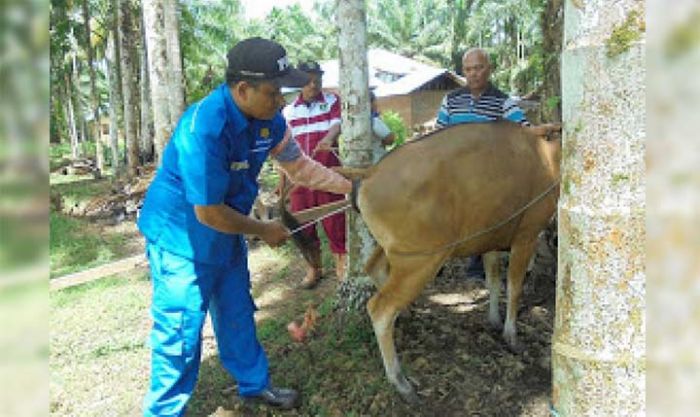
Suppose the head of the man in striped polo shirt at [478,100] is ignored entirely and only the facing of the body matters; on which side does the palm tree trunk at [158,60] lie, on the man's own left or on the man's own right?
on the man's own right

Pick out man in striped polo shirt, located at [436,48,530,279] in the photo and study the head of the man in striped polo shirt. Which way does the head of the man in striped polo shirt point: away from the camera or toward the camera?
toward the camera

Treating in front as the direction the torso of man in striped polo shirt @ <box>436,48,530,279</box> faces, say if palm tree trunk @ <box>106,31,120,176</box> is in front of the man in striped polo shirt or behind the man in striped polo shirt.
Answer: behind

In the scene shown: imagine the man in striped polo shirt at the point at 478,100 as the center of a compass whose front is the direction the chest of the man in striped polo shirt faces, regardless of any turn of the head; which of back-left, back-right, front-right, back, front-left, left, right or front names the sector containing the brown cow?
front

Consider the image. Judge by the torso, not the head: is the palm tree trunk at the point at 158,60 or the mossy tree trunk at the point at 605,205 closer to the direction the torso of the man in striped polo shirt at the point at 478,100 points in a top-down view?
the mossy tree trunk

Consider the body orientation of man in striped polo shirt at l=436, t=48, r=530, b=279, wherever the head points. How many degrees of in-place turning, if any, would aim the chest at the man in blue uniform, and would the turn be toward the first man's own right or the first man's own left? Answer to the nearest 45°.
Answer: approximately 45° to the first man's own right

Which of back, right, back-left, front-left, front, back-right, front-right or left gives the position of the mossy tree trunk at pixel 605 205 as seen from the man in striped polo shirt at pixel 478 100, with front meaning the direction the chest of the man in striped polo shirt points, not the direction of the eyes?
front

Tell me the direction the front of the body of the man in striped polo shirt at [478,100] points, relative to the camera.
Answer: toward the camera

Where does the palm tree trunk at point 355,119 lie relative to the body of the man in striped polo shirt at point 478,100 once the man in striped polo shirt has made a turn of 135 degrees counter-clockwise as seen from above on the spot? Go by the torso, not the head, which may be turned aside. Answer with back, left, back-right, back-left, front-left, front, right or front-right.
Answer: back

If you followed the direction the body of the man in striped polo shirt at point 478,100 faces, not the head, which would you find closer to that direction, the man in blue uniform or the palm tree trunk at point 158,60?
the man in blue uniform

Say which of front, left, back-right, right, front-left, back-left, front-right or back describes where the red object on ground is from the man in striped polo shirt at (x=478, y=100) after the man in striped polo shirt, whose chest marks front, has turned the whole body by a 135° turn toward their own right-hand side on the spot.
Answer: left

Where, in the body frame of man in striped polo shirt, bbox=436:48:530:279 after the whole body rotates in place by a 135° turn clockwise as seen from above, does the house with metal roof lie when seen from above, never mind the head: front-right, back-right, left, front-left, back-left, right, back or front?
front-right
